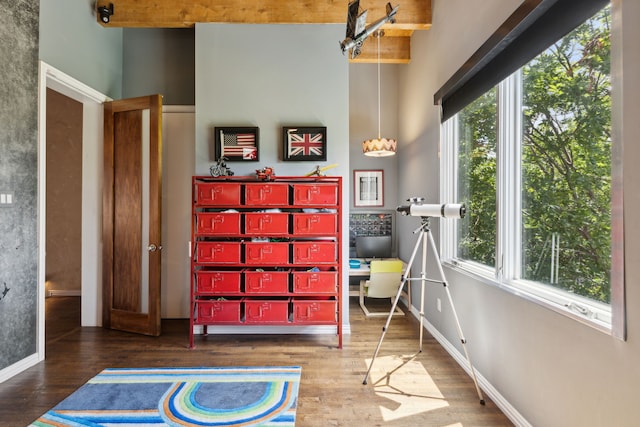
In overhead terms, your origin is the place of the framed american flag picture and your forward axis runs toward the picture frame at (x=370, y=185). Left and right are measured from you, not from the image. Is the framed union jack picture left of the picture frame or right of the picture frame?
right

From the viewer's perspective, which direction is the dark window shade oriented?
to the viewer's left

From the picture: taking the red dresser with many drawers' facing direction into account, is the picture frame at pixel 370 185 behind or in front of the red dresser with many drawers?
behind

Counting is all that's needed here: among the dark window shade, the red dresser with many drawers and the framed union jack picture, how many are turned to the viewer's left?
1

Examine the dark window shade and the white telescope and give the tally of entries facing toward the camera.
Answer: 0

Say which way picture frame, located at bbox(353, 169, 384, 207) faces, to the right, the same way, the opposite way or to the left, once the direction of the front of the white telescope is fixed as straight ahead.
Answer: to the right

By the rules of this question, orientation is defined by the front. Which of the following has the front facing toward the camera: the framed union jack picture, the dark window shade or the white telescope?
the framed union jack picture

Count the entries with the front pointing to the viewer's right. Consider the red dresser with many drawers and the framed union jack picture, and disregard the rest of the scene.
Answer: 0

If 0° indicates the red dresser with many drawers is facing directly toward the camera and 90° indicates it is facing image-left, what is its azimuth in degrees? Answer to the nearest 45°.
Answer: approximately 0°

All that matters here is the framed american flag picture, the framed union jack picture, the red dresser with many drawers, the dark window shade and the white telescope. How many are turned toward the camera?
3

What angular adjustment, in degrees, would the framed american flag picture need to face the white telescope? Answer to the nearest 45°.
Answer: approximately 45° to its left

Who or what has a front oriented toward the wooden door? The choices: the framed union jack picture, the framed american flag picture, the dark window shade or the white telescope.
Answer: the dark window shade
